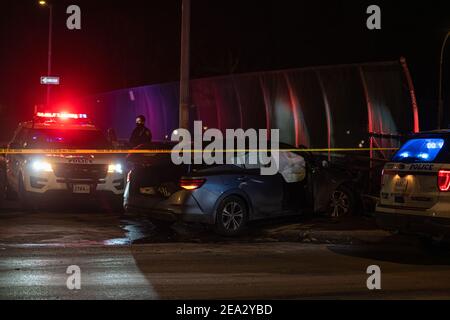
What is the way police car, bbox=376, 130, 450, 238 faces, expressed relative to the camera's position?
facing away from the viewer and to the right of the viewer

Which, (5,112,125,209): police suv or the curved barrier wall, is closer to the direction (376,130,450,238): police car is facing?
the curved barrier wall

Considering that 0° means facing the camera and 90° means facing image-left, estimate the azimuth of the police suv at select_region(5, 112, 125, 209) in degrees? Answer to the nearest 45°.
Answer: approximately 0°

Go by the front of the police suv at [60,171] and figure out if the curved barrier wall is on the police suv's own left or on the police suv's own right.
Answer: on the police suv's own left

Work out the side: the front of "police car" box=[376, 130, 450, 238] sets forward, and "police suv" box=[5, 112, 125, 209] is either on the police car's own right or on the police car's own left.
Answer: on the police car's own left

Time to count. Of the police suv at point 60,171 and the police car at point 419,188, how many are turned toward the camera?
1
